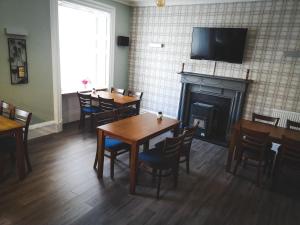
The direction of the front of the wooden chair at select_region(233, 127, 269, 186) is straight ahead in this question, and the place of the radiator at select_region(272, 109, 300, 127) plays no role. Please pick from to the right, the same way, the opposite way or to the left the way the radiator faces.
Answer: the opposite way

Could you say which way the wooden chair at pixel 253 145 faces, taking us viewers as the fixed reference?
facing away from the viewer and to the right of the viewer

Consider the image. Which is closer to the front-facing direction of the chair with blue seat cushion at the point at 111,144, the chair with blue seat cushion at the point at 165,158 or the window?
the chair with blue seat cushion

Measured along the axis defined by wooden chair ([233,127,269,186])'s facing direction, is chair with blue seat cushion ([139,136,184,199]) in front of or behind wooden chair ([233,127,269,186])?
behind

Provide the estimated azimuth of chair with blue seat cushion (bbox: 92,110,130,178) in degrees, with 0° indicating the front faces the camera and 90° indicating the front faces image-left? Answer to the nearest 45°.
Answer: approximately 315°

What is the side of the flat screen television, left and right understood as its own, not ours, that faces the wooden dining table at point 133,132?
front

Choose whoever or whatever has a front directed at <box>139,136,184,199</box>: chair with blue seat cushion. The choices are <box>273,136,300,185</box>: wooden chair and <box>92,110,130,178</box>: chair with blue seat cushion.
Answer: <box>92,110,130,178</box>: chair with blue seat cushion

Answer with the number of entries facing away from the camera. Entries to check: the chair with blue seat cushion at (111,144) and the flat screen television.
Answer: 0

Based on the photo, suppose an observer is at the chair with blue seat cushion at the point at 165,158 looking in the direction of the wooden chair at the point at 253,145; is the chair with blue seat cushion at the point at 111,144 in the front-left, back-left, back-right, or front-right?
back-left

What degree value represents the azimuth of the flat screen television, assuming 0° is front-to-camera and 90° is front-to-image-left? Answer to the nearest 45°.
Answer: approximately 45°

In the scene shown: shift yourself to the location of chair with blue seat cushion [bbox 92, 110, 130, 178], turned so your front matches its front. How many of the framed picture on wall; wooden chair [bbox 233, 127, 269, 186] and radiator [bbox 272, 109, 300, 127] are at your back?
1

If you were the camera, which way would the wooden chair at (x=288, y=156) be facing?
facing away from the viewer and to the right of the viewer

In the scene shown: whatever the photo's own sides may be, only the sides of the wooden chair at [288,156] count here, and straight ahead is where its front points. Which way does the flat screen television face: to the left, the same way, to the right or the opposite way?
the opposite way

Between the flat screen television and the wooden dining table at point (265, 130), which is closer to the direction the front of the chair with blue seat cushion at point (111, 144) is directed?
the wooden dining table

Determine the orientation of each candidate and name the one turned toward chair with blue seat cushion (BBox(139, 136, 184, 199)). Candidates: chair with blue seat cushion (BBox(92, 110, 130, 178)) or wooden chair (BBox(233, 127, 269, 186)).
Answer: chair with blue seat cushion (BBox(92, 110, 130, 178))

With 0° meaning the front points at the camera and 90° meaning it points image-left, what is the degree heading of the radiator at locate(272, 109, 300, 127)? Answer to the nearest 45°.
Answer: approximately 45°
